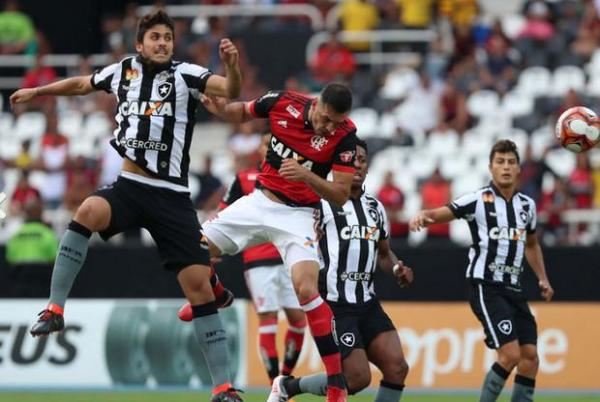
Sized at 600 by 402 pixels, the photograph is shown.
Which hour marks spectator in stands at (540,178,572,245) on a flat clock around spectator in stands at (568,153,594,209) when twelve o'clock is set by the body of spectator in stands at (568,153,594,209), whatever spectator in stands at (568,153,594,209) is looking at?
spectator in stands at (540,178,572,245) is roughly at 1 o'clock from spectator in stands at (568,153,594,209).

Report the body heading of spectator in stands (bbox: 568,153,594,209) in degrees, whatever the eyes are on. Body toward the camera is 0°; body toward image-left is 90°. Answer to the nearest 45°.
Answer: approximately 0°

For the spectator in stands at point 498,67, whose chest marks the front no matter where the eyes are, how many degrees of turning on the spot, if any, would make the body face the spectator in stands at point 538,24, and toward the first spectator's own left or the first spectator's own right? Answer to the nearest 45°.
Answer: approximately 135° to the first spectator's own left
